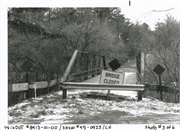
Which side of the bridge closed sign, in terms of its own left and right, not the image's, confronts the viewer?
front

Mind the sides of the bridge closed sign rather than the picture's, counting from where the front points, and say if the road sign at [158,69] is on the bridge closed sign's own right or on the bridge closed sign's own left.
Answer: on the bridge closed sign's own left
